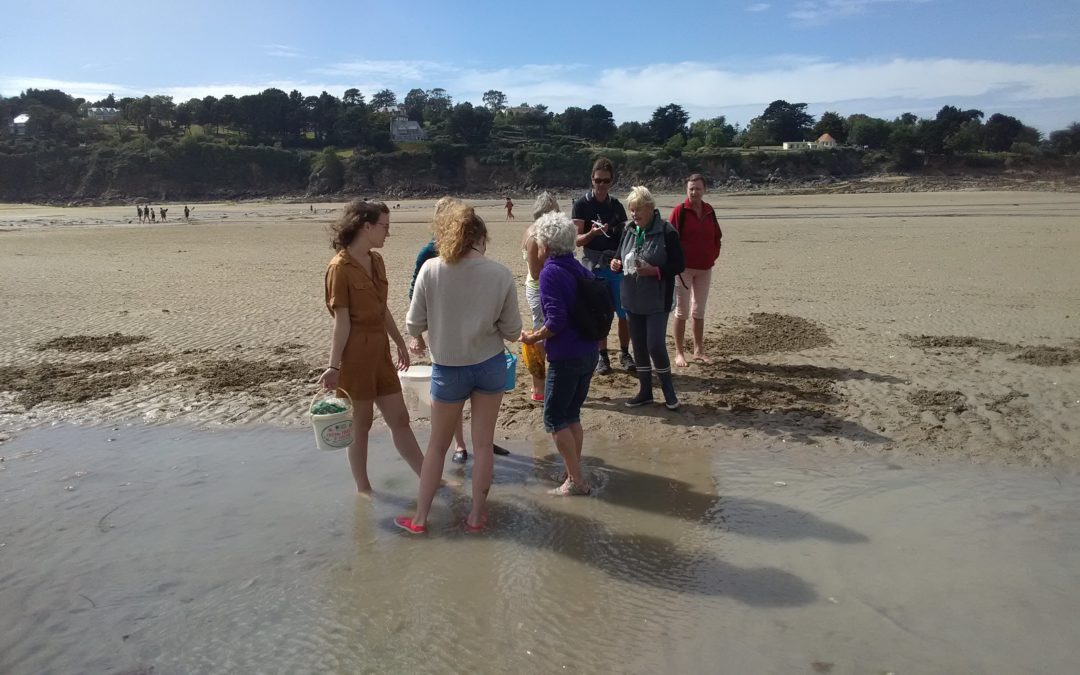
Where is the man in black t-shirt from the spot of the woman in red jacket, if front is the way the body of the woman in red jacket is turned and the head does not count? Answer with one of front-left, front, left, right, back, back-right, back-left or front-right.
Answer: front-right

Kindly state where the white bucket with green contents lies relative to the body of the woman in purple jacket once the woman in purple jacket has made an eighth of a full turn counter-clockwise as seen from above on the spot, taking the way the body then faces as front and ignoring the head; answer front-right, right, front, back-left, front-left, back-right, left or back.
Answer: front-right

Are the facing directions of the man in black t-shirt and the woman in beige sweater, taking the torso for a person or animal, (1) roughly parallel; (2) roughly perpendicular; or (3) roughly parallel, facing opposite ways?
roughly parallel, facing opposite ways

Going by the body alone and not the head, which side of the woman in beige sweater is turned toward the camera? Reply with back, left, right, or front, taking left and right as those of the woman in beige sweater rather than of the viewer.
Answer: back

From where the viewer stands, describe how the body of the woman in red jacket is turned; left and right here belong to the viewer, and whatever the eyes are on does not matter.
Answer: facing the viewer

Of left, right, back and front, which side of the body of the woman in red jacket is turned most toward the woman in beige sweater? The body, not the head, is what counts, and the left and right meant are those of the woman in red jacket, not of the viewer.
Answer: front

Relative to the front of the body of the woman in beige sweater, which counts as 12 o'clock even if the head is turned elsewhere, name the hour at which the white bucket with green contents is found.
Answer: The white bucket with green contents is roughly at 10 o'clock from the woman in beige sweater.

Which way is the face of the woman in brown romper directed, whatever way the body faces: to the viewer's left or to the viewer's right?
to the viewer's right

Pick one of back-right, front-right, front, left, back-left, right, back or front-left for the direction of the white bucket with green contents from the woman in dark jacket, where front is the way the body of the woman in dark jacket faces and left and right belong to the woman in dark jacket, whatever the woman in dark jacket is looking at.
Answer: front

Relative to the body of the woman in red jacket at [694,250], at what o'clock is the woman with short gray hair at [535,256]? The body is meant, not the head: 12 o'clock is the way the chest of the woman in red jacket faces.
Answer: The woman with short gray hair is roughly at 1 o'clock from the woman in red jacket.

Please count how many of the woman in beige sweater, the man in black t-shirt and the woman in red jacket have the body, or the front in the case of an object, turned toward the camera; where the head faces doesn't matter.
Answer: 2

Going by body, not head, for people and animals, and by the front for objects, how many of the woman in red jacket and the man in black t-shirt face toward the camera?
2

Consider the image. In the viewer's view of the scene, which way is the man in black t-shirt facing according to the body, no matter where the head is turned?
toward the camera

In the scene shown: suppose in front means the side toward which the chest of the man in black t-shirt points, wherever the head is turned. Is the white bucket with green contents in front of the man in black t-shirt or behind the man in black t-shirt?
in front

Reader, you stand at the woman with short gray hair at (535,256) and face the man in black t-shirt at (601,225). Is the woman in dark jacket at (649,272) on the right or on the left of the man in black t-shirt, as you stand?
right
